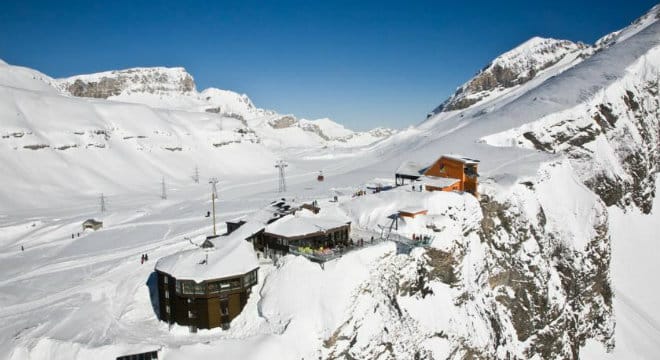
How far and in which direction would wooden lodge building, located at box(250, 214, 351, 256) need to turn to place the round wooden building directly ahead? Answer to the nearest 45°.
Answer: approximately 90° to its right

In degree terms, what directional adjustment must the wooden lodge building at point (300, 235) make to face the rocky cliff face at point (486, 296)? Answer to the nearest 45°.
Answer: approximately 45° to its left

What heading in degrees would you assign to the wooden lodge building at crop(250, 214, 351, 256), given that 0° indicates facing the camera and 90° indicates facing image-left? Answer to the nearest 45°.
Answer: approximately 315°

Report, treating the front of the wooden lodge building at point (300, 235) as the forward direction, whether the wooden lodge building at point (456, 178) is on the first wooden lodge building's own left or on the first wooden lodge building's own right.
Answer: on the first wooden lodge building's own left
